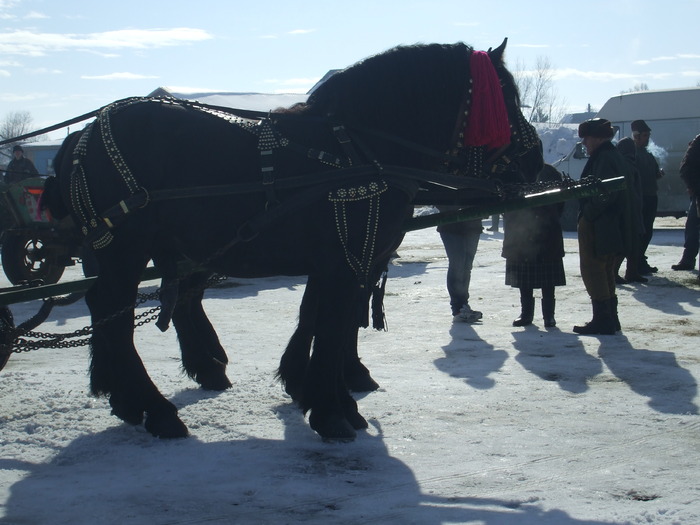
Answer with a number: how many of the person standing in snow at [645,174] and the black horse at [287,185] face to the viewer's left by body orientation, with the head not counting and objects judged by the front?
0

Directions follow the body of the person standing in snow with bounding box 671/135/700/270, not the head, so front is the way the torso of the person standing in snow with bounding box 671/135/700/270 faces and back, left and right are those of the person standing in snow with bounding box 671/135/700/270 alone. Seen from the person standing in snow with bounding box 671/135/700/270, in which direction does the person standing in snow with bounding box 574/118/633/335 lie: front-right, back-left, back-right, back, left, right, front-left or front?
left

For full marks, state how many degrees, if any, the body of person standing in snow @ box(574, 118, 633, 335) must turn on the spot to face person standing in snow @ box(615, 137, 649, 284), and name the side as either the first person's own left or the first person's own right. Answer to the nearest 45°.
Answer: approximately 90° to the first person's own right

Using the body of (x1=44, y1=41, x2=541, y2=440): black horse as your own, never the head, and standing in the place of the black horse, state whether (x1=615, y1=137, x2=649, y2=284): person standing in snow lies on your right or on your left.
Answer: on your left

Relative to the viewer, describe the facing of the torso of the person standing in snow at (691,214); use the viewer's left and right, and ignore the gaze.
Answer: facing to the left of the viewer

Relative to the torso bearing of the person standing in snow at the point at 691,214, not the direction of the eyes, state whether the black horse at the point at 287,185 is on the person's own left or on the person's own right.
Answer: on the person's own left

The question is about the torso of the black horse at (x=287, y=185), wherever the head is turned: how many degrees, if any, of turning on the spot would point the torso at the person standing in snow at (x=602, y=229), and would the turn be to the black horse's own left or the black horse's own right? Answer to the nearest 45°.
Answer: approximately 45° to the black horse's own left

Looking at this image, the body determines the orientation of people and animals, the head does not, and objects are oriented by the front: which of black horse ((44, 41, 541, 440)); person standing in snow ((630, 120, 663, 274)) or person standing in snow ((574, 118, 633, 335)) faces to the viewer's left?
person standing in snow ((574, 118, 633, 335))

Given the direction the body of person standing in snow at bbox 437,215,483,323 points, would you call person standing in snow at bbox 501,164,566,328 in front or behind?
in front

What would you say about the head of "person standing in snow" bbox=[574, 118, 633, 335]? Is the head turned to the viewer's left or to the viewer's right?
to the viewer's left

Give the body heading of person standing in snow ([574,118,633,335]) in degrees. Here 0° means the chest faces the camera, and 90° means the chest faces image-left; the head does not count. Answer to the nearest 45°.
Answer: approximately 90°

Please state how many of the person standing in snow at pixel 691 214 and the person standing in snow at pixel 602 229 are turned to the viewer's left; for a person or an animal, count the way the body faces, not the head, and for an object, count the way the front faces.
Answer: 2
